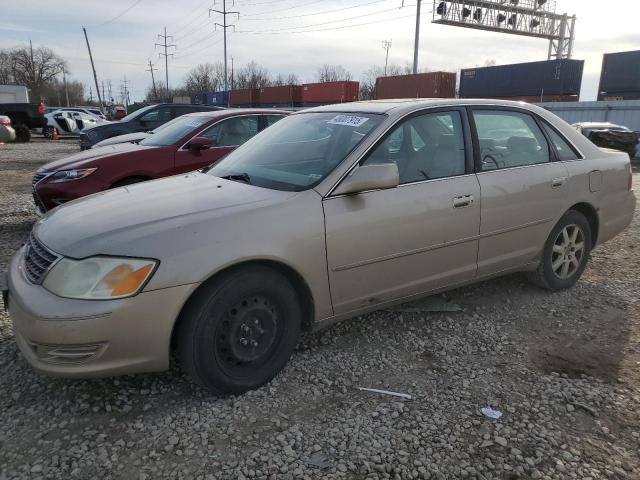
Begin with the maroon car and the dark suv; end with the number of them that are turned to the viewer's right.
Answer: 0

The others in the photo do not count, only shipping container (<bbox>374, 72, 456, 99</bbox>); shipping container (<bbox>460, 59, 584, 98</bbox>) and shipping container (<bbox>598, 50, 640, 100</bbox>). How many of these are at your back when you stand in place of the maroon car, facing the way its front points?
3

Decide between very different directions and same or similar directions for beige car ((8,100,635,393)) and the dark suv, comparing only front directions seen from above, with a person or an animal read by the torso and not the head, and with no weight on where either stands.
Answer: same or similar directions

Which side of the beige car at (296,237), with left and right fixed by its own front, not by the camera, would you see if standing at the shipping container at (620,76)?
back

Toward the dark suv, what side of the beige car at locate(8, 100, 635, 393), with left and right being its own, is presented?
right

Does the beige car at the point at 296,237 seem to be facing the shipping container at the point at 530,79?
no

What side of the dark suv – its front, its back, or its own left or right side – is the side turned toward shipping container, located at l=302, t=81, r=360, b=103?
right

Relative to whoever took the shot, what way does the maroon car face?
facing the viewer and to the left of the viewer

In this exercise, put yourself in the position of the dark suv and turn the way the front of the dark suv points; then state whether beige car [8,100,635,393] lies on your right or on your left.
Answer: on your left

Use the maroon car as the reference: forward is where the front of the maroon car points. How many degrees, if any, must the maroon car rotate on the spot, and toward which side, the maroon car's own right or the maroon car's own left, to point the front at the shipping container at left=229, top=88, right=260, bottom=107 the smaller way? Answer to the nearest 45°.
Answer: approximately 135° to the maroon car's own right

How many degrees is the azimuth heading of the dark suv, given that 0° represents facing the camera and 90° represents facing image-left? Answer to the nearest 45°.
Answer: approximately 45°

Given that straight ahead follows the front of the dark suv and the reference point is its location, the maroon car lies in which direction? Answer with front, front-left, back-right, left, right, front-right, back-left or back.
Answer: front-left

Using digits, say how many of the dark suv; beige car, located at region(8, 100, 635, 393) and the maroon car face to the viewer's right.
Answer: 0

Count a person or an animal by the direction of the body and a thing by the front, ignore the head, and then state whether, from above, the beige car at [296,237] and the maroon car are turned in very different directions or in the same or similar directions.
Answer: same or similar directions

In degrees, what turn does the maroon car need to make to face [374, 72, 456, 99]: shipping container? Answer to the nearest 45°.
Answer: approximately 180°

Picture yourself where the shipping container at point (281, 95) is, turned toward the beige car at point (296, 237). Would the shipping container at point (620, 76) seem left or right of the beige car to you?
left
